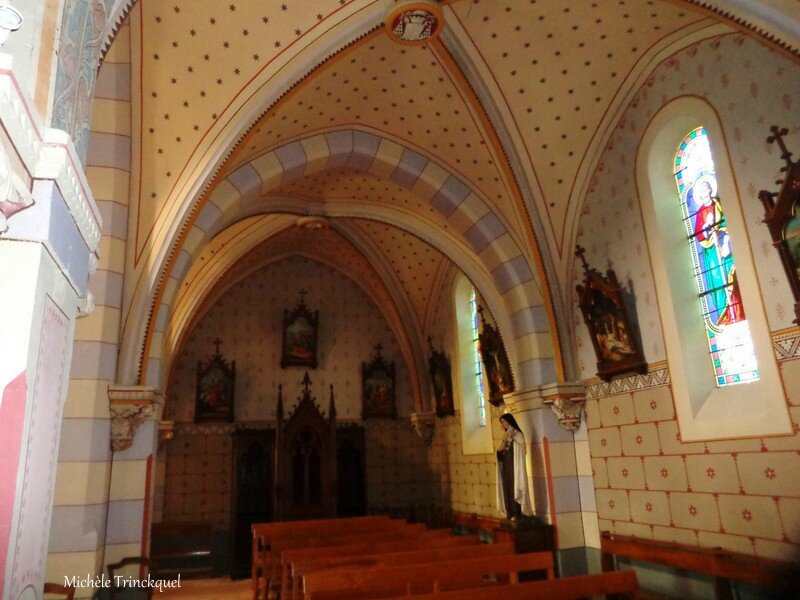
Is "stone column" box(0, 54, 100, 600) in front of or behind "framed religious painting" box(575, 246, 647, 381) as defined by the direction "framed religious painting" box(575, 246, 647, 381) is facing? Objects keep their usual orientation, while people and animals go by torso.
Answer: in front

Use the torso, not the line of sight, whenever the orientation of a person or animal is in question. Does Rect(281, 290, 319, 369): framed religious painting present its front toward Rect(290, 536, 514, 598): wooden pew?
yes

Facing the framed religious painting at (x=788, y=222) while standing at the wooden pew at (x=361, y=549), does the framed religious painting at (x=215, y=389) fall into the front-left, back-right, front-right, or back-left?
back-left

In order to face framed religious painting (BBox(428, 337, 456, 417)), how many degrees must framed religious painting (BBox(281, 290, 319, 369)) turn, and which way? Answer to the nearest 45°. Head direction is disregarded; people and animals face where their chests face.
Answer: approximately 45° to its left

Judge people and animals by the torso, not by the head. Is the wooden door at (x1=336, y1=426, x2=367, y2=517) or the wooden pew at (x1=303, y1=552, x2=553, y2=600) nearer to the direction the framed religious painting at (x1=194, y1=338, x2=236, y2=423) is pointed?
the wooden pew

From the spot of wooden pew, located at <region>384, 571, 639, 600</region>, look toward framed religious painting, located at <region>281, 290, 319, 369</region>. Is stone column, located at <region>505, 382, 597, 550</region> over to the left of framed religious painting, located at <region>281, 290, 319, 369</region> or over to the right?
right

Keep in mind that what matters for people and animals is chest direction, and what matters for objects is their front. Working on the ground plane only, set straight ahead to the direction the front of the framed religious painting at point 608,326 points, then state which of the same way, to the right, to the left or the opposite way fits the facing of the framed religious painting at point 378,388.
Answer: to the left

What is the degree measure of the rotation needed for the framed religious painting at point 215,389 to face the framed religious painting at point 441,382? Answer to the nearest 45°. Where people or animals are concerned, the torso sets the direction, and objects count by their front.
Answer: approximately 90° to its left

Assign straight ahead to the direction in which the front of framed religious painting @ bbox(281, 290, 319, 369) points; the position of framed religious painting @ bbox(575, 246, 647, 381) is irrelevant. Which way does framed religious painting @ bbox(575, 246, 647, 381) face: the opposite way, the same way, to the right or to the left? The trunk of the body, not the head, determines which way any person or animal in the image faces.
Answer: to the right

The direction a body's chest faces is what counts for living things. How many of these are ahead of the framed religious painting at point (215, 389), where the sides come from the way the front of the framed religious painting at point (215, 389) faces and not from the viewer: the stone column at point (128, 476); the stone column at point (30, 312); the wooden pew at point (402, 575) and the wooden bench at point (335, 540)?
4
